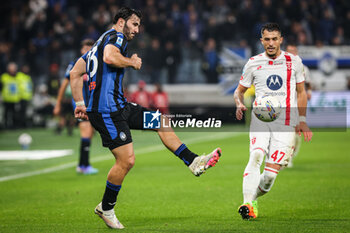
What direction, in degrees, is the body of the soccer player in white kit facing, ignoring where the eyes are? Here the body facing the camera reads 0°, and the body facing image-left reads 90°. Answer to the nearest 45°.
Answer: approximately 0°

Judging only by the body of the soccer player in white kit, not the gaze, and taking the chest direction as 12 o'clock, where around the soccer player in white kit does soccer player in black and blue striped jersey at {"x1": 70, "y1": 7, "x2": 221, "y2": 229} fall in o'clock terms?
The soccer player in black and blue striped jersey is roughly at 2 o'clock from the soccer player in white kit.

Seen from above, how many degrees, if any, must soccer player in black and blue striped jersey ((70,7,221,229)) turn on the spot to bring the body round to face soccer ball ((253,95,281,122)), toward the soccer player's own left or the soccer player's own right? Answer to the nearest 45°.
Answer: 0° — they already face it

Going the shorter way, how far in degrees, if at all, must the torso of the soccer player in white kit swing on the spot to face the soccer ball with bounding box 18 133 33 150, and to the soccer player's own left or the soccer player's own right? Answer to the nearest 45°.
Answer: approximately 135° to the soccer player's own right

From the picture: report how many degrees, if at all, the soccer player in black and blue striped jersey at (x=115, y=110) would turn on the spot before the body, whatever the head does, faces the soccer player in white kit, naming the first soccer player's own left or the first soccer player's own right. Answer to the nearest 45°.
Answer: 0° — they already face them

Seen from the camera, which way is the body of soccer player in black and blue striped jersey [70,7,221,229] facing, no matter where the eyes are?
to the viewer's right

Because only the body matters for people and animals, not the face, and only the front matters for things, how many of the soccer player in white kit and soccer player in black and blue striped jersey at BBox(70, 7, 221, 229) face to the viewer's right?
1

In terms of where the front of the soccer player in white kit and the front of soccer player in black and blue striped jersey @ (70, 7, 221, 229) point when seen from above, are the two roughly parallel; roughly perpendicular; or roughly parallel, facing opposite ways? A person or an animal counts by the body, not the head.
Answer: roughly perpendicular

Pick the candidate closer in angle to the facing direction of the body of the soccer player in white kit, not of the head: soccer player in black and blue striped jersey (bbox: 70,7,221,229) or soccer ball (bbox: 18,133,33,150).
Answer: the soccer player in black and blue striped jersey
